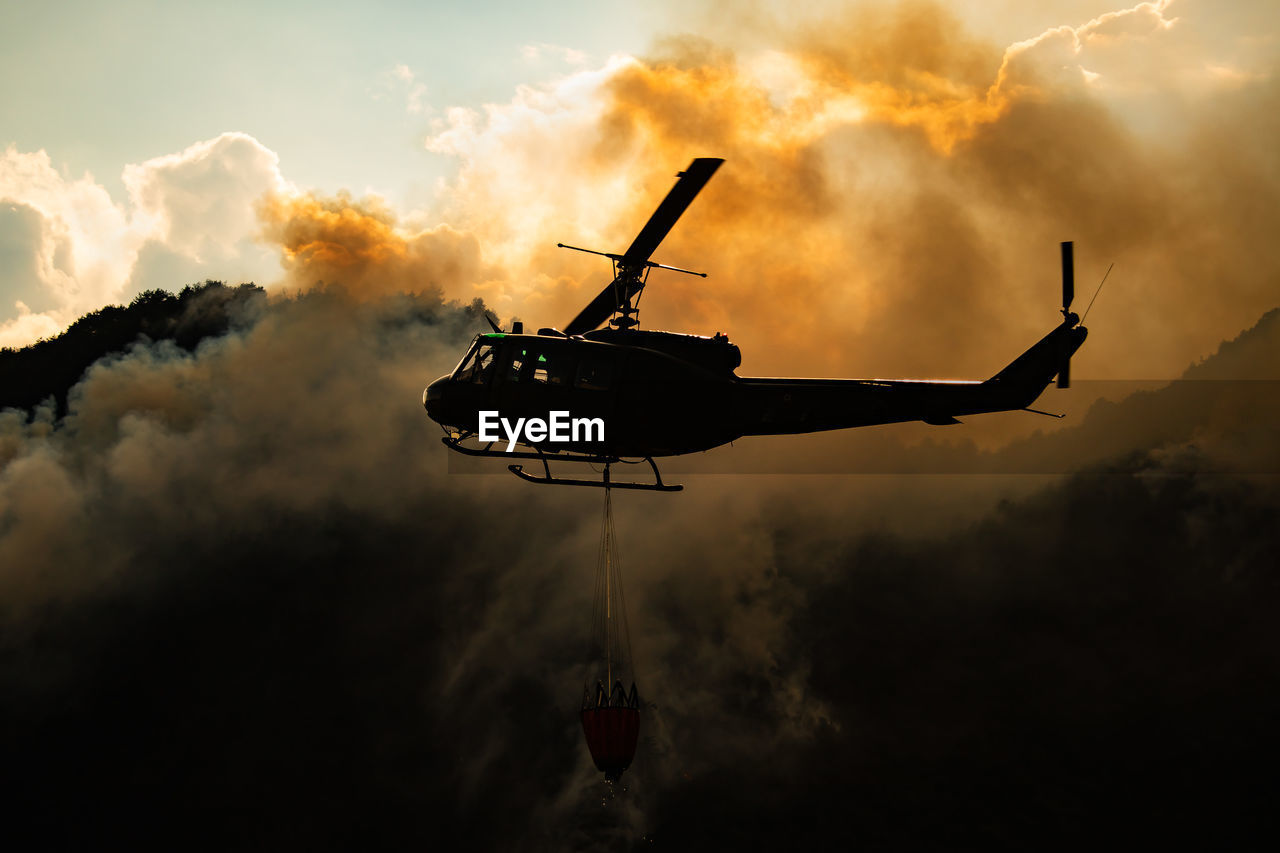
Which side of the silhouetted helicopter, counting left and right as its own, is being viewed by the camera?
left
